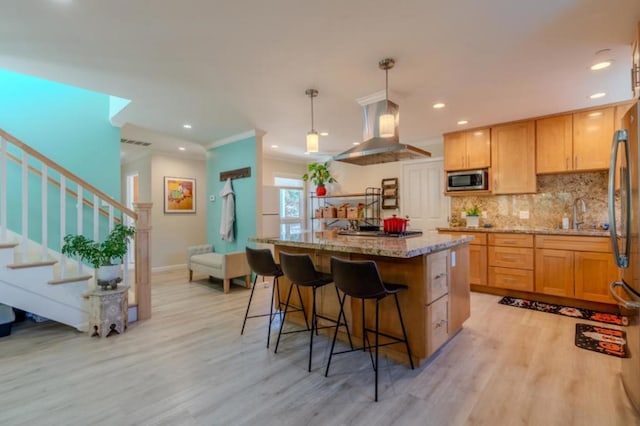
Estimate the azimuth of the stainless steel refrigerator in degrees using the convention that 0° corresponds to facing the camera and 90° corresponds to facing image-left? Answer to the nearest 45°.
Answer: approximately 90°

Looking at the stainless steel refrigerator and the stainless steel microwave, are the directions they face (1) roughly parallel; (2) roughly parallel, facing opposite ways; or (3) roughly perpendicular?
roughly perpendicular

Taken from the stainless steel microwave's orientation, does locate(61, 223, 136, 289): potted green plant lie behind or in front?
in front

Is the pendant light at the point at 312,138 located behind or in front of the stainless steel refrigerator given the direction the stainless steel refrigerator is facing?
in front

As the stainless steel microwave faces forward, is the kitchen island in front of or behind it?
in front

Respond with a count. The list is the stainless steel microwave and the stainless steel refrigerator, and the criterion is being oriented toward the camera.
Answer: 1

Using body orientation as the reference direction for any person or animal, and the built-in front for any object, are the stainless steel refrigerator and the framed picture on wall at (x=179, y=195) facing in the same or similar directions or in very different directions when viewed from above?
very different directions

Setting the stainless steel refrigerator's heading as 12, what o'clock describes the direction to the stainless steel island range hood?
The stainless steel island range hood is roughly at 12 o'clock from the stainless steel refrigerator.

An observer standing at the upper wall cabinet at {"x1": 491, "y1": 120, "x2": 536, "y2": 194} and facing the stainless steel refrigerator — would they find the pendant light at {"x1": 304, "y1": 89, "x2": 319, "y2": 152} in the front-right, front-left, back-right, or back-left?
front-right

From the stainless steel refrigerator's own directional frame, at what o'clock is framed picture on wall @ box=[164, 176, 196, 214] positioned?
The framed picture on wall is roughly at 12 o'clock from the stainless steel refrigerator.

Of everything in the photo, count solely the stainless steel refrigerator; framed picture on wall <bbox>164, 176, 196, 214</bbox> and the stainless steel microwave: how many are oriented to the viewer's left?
1

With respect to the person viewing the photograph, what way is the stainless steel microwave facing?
facing the viewer
